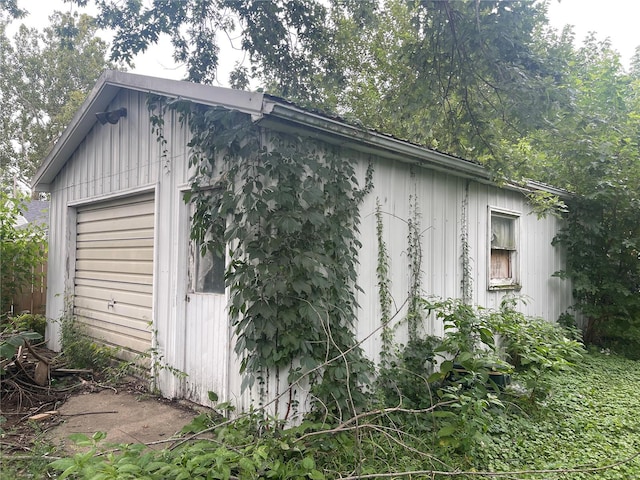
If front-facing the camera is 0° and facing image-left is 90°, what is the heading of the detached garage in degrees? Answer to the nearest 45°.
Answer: approximately 45°
